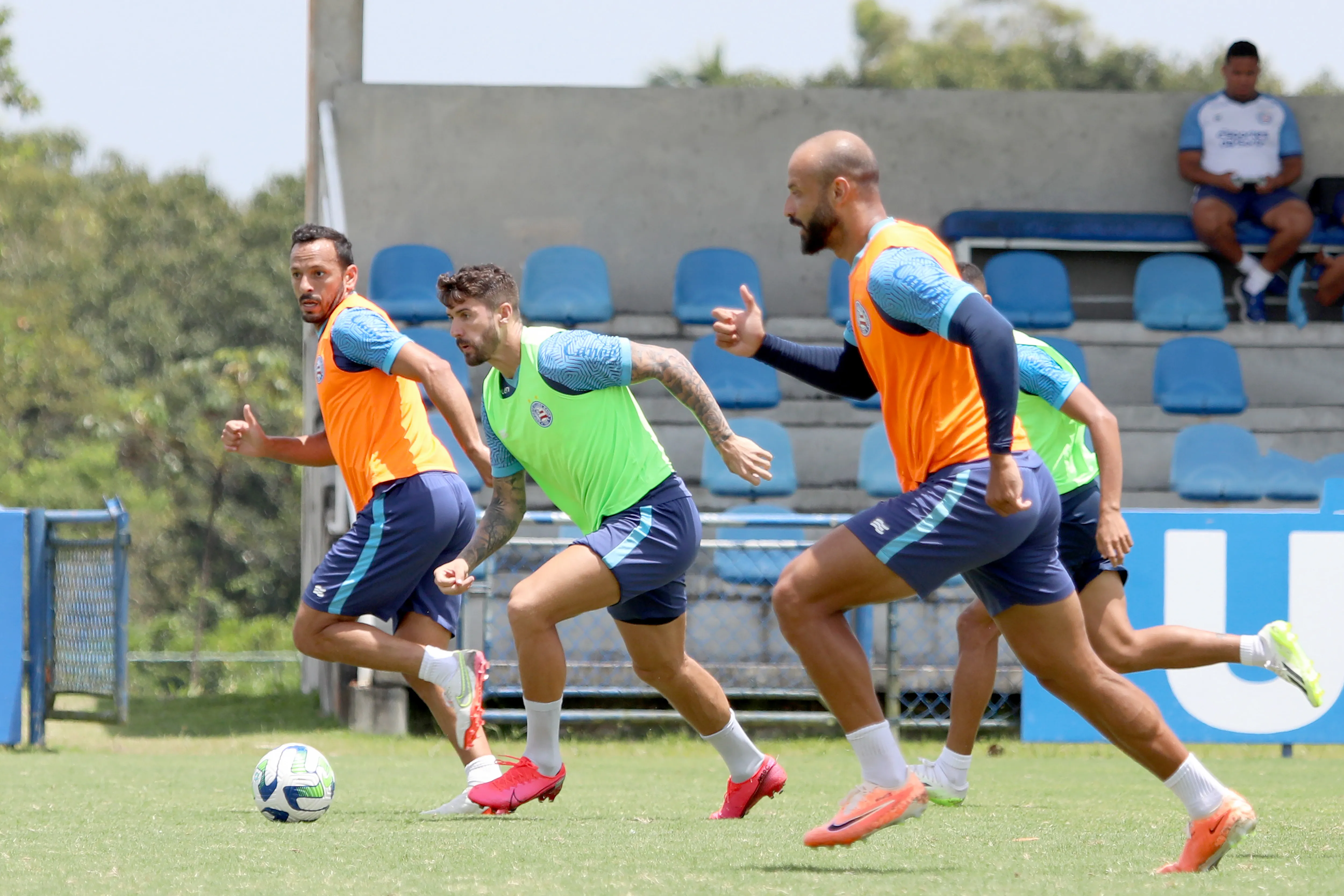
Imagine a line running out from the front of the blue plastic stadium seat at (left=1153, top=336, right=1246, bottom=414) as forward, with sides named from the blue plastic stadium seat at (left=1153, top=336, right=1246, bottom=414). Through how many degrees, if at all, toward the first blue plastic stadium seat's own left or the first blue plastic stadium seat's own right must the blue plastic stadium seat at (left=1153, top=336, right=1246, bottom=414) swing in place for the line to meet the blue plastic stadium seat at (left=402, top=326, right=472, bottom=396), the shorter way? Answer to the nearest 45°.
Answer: approximately 45° to the first blue plastic stadium seat's own right

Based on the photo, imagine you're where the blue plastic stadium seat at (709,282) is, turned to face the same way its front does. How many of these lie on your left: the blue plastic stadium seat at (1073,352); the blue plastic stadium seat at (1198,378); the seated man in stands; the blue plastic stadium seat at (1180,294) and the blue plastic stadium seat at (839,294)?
5

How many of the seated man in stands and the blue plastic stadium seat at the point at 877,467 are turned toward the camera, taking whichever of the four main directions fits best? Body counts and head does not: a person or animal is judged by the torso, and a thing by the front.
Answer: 2

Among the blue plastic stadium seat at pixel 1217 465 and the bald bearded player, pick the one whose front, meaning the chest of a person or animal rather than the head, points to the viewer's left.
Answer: the bald bearded player

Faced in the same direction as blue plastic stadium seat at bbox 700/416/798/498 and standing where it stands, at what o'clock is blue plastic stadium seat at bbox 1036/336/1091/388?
blue plastic stadium seat at bbox 1036/336/1091/388 is roughly at 8 o'clock from blue plastic stadium seat at bbox 700/416/798/498.

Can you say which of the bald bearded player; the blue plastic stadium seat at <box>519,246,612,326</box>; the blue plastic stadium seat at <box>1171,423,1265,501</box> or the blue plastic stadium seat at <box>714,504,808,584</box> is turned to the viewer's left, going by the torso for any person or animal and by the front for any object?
the bald bearded player

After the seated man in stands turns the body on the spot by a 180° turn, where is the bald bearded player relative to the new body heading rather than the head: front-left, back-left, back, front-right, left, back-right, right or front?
back

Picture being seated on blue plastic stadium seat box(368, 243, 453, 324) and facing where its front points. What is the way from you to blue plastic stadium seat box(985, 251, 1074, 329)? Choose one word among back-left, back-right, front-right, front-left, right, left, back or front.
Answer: left

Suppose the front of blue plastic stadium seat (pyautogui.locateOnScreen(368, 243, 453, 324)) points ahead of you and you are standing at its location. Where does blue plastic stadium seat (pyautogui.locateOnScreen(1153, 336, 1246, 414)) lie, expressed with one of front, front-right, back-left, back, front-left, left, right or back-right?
left

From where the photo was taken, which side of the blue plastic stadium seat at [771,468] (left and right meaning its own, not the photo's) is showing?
front

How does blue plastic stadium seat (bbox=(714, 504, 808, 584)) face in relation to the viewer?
toward the camera

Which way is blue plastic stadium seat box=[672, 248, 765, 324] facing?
toward the camera

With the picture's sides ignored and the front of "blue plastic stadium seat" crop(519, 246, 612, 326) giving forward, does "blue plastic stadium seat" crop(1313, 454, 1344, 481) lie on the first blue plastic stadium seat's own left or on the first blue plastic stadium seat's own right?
on the first blue plastic stadium seat's own left

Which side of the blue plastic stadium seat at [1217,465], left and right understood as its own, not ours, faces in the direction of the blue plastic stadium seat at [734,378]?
right

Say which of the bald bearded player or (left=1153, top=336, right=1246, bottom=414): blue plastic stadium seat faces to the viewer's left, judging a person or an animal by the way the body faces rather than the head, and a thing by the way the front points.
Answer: the bald bearded player

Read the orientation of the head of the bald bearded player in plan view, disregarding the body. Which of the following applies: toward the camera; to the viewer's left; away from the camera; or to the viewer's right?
to the viewer's left

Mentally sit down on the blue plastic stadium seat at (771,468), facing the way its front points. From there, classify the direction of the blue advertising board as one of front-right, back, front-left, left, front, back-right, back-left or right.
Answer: front-left

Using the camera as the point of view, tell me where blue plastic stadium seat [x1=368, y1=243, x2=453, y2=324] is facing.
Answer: facing the viewer

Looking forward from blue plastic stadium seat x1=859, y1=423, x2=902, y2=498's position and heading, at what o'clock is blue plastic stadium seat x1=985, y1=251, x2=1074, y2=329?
blue plastic stadium seat x1=985, y1=251, x2=1074, y2=329 is roughly at 7 o'clock from blue plastic stadium seat x1=859, y1=423, x2=902, y2=498.
